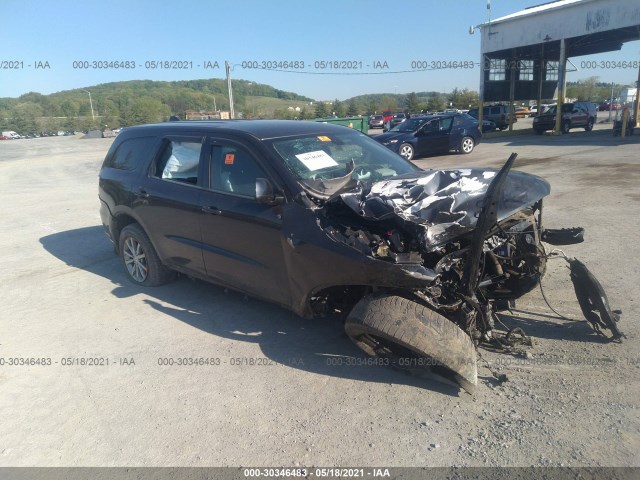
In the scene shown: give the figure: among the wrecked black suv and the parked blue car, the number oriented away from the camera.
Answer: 0

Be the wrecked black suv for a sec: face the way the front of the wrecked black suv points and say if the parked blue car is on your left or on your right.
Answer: on your left

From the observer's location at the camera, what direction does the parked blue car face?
facing the viewer and to the left of the viewer

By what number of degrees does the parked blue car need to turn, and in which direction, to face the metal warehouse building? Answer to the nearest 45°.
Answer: approximately 180°

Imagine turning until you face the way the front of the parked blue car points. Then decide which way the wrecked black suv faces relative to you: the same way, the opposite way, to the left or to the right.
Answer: to the left

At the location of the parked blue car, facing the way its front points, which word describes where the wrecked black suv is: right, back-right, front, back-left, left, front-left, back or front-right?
front-left

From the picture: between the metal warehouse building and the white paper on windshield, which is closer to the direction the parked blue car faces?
the white paper on windshield

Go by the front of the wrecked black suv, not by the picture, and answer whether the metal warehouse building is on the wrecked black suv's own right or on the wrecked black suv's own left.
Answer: on the wrecked black suv's own left

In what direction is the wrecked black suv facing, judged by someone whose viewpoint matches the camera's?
facing the viewer and to the right of the viewer
